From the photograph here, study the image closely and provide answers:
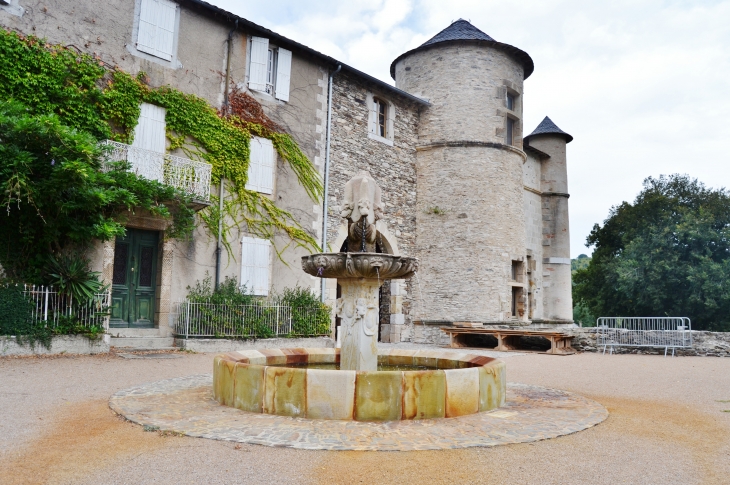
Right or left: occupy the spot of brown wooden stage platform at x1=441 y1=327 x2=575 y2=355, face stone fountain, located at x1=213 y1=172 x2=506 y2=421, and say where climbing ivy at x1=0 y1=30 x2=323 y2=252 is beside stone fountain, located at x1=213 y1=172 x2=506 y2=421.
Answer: right

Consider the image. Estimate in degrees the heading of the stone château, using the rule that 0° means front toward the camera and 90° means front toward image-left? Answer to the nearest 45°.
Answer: approximately 315°

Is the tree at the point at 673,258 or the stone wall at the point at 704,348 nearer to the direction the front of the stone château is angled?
the stone wall

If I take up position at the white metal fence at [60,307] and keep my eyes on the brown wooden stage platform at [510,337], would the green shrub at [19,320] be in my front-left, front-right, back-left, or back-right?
back-right

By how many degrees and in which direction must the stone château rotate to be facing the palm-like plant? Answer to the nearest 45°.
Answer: approximately 90° to its right

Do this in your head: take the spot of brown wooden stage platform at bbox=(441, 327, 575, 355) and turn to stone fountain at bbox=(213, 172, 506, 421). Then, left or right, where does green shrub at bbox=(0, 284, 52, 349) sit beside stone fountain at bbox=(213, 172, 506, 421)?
right

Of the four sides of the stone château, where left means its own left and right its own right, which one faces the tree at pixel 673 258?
left

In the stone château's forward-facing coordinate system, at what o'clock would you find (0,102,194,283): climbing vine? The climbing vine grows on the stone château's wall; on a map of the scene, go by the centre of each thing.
The climbing vine is roughly at 3 o'clock from the stone château.

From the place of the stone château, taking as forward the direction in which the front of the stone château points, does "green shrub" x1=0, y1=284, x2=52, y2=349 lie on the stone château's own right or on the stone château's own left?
on the stone château's own right

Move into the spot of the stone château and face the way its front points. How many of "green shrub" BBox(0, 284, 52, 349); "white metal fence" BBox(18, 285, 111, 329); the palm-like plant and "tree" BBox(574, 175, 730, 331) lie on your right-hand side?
3

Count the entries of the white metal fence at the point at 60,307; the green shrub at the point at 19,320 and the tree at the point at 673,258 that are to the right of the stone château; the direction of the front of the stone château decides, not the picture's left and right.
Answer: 2
